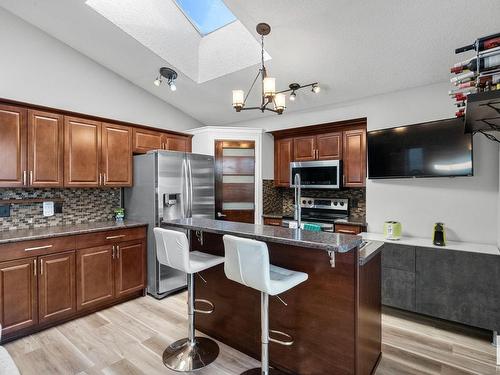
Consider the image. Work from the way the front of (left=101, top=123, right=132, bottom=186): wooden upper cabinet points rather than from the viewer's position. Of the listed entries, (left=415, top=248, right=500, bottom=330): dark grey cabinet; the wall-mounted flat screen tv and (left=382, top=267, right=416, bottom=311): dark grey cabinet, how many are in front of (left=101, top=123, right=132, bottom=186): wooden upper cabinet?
3

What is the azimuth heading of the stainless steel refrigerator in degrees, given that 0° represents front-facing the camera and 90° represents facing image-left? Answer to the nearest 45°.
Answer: approximately 315°

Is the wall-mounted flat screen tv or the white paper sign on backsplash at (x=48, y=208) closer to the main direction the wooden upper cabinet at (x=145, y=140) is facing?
the wall-mounted flat screen tv

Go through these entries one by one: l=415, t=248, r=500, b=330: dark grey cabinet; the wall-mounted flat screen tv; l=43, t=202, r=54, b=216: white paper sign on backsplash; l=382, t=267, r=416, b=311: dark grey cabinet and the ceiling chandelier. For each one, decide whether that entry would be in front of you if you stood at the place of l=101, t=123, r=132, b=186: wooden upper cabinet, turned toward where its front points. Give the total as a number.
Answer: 4
